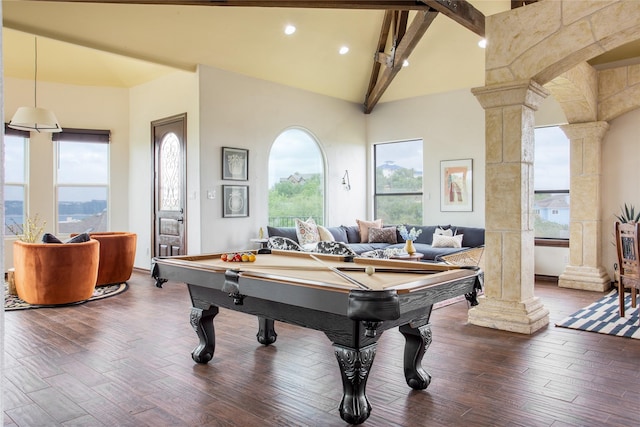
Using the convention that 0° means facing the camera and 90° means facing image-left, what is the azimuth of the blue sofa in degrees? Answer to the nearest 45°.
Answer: approximately 0°

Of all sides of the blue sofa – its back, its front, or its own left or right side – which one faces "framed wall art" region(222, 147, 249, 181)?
right

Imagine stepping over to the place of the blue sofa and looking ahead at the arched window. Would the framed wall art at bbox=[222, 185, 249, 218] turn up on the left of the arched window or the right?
left

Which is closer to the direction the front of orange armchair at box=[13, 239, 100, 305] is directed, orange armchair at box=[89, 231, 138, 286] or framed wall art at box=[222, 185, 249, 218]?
the orange armchair
